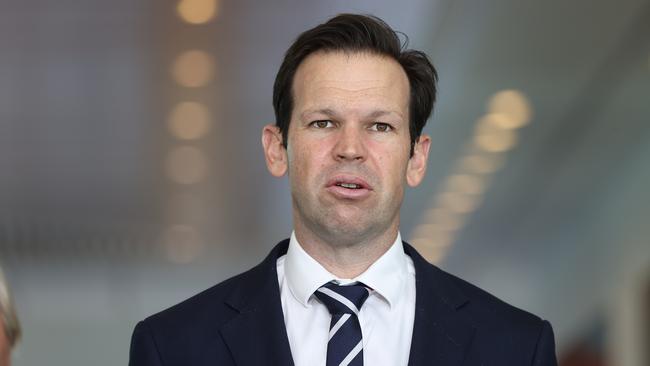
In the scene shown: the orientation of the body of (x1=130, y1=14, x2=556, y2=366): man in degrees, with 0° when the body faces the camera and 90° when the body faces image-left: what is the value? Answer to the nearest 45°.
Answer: approximately 0°
